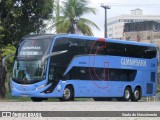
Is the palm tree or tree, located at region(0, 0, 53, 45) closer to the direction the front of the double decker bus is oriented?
the tree

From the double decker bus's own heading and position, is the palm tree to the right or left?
on its right

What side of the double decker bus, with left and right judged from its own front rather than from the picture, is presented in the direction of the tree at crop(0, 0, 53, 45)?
right

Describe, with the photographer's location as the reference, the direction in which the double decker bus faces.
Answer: facing the viewer and to the left of the viewer
